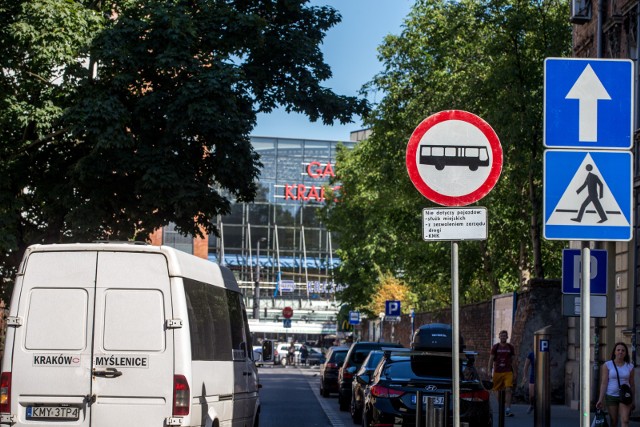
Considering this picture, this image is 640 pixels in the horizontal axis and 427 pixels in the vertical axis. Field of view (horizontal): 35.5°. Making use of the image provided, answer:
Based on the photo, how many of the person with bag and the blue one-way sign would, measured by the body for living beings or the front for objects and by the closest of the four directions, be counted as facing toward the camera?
2

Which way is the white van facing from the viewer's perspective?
away from the camera

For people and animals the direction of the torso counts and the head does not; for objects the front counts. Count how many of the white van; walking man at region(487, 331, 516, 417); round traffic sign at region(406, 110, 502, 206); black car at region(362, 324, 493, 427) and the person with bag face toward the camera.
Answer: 3

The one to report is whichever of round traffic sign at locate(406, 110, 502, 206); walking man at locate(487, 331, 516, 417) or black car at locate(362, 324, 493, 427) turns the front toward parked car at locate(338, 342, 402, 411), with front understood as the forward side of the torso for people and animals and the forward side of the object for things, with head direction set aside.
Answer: the black car

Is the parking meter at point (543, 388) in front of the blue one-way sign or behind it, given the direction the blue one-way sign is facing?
behind

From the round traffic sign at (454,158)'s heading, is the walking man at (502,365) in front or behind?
behind

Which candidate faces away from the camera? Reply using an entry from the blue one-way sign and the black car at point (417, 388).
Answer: the black car

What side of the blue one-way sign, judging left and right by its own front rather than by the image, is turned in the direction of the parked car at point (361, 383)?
back

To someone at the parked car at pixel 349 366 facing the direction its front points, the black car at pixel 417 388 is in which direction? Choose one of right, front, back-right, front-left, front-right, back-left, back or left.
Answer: back
